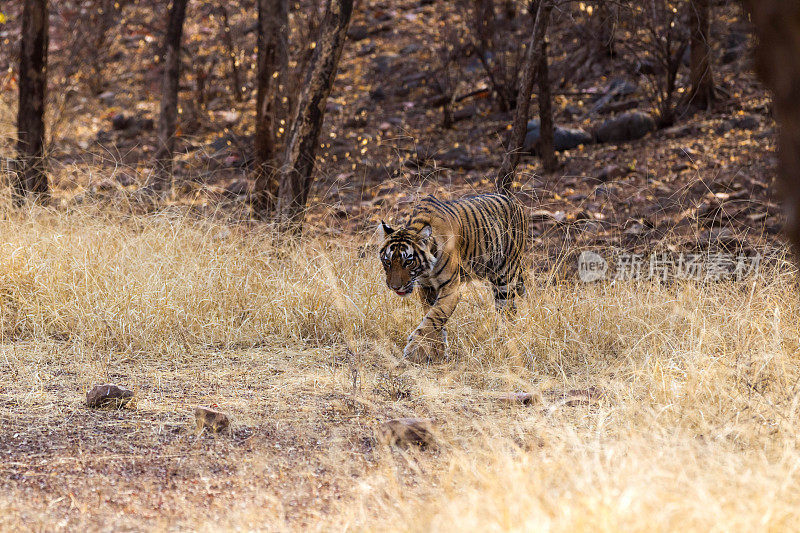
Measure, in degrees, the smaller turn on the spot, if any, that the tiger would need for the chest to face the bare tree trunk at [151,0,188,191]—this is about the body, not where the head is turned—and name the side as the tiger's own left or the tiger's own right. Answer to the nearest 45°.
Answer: approximately 90° to the tiger's own right

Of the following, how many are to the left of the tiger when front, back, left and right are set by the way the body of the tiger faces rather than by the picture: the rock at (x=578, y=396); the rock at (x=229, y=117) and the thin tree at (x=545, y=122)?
1

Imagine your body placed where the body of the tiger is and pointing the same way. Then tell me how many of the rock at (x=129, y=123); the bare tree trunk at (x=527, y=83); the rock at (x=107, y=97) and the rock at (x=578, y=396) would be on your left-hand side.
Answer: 1

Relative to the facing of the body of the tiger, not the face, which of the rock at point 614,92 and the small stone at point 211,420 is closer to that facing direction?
the small stone

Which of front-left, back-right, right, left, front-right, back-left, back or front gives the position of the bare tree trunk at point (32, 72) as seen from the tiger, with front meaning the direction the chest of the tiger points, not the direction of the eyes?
right

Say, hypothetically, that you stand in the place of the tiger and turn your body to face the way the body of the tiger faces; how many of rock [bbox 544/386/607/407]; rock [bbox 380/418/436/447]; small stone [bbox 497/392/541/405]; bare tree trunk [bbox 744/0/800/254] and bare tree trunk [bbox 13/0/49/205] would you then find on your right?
1

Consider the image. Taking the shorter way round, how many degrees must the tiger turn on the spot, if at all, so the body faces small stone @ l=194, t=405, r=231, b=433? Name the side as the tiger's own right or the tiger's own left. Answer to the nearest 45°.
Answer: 0° — it already faces it

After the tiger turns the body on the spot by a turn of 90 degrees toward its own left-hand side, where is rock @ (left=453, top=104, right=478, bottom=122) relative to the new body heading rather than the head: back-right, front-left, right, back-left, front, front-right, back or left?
back-left

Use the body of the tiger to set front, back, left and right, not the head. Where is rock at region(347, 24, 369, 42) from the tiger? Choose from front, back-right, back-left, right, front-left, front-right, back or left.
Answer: back-right

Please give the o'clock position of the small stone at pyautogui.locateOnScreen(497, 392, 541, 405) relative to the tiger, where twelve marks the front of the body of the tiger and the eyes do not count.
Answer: The small stone is roughly at 10 o'clock from the tiger.

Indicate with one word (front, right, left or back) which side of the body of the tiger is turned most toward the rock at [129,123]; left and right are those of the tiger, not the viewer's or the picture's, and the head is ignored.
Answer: right

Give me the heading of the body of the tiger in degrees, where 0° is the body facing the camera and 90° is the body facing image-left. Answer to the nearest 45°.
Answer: approximately 45°

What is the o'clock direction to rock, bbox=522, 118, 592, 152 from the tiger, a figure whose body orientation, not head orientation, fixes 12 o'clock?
The rock is roughly at 5 o'clock from the tiger.
